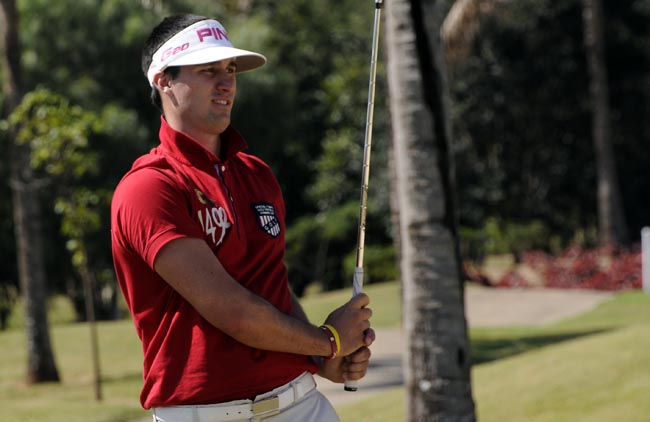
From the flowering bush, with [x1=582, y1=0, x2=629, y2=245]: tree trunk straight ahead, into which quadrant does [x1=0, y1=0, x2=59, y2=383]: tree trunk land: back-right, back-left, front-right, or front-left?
back-left

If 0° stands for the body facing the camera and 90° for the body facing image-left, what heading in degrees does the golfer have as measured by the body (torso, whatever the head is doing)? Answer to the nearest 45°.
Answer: approximately 315°

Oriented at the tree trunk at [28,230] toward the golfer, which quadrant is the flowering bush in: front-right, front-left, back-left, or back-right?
back-left

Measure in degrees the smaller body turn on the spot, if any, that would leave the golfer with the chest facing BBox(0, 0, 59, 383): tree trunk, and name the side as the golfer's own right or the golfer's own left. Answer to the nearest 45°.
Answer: approximately 135° to the golfer's own left

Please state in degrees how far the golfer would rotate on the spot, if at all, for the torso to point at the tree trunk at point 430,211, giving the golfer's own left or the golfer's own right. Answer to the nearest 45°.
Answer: approximately 135° to the golfer's own left

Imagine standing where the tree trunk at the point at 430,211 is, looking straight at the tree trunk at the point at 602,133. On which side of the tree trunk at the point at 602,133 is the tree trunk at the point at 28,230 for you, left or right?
left
